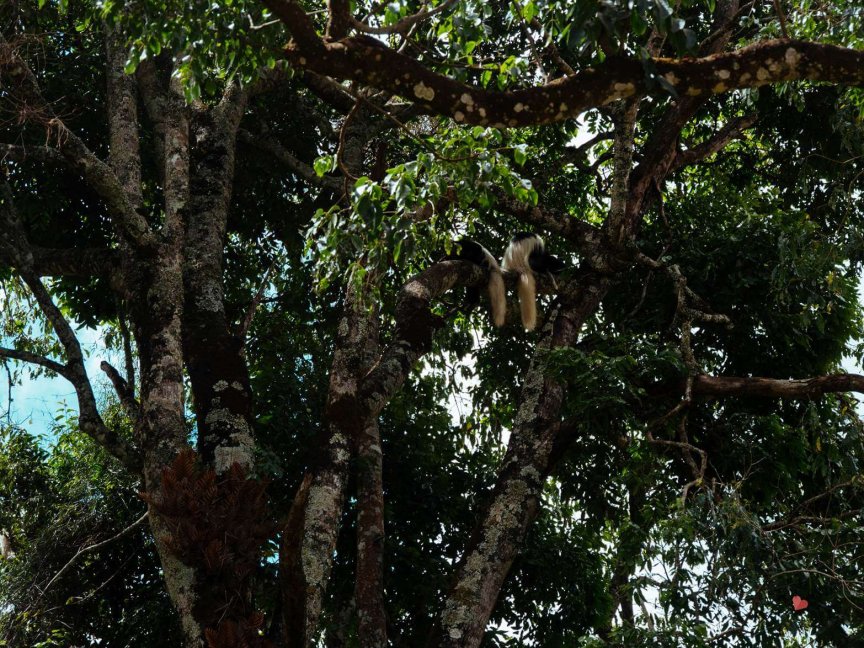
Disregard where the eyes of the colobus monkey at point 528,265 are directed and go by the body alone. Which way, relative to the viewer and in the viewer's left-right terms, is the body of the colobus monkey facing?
facing away from the viewer and to the right of the viewer
